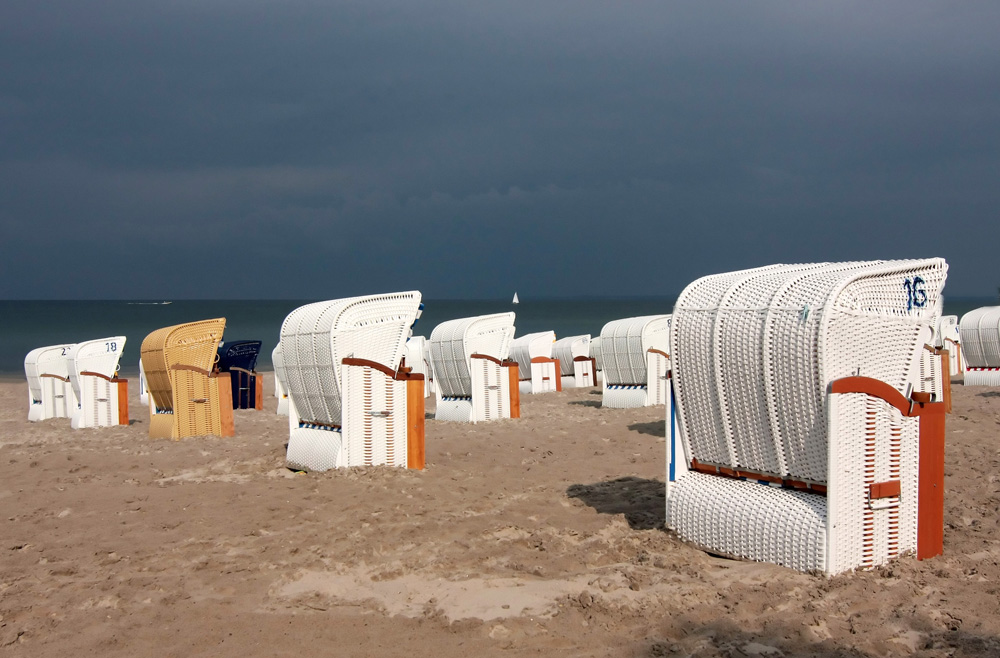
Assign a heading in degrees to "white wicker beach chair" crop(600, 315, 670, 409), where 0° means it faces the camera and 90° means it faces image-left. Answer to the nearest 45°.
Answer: approximately 225°

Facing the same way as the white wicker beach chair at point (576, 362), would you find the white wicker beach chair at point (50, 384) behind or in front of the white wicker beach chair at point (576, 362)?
behind

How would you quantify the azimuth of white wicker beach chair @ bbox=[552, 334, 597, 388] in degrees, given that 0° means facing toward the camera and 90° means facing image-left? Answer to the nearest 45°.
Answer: approximately 225°

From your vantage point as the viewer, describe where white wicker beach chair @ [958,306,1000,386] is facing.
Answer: facing away from the viewer and to the right of the viewer

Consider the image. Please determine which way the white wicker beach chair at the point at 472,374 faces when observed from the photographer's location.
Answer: facing away from the viewer and to the right of the viewer

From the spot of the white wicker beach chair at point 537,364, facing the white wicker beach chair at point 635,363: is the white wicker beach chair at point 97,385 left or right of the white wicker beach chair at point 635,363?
right

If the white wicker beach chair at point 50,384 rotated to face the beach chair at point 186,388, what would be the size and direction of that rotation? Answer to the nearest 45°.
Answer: approximately 135° to its right

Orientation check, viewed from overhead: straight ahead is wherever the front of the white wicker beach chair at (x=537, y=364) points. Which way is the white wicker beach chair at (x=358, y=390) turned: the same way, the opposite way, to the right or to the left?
the same way
